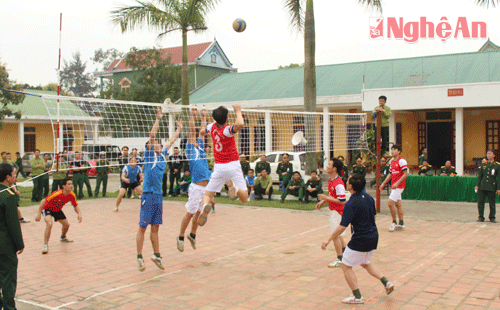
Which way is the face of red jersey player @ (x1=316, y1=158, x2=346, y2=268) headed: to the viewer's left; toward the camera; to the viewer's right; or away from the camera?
to the viewer's left

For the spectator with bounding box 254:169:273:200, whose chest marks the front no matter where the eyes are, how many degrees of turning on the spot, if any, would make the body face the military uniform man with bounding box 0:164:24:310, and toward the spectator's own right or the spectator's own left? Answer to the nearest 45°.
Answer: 0° — they already face them

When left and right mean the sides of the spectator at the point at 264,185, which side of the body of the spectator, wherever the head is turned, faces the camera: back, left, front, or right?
front

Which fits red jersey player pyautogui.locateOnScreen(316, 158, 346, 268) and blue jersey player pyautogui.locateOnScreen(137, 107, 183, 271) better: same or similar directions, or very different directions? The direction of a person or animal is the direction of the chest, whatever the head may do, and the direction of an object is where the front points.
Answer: very different directions

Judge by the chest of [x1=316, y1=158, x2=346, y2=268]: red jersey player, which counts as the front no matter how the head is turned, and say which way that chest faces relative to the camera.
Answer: to the viewer's left

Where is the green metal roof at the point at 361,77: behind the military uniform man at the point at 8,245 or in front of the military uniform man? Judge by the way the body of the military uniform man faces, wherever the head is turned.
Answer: in front

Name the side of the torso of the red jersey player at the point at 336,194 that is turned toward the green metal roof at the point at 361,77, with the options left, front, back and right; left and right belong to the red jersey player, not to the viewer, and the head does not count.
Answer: right

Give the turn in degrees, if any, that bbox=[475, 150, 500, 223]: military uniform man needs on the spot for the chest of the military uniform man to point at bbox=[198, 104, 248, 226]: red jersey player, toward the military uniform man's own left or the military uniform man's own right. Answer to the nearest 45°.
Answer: approximately 45° to the military uniform man's own right

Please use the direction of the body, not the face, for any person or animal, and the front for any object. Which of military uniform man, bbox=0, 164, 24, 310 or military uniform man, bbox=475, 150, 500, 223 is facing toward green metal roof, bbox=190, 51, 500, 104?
military uniform man, bbox=0, 164, 24, 310

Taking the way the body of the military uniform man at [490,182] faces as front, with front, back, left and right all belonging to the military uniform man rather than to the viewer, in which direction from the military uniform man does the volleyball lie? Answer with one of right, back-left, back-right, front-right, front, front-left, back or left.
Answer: right

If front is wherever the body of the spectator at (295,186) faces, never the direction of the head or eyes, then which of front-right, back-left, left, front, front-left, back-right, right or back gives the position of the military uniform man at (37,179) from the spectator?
right

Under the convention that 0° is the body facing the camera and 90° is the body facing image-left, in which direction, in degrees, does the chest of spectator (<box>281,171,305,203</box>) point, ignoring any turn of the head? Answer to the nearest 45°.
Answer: approximately 0°

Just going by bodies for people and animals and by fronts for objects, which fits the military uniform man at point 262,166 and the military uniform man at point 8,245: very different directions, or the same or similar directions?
very different directions
